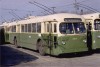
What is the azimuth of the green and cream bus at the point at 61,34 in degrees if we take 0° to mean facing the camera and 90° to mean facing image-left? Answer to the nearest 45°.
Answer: approximately 315°

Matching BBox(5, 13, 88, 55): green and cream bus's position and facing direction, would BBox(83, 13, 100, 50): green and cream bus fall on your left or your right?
on your left
